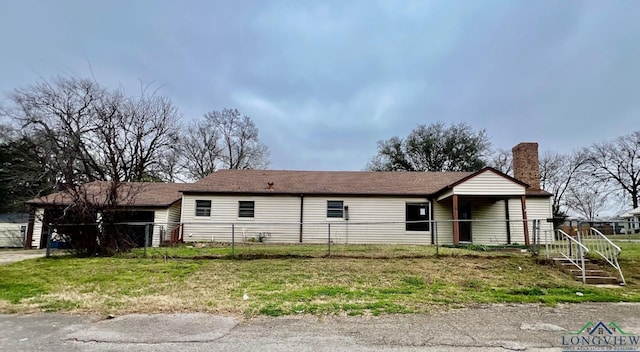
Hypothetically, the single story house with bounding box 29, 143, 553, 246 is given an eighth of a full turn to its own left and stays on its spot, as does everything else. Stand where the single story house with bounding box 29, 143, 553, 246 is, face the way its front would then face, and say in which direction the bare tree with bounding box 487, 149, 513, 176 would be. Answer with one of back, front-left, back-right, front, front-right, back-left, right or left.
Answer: left

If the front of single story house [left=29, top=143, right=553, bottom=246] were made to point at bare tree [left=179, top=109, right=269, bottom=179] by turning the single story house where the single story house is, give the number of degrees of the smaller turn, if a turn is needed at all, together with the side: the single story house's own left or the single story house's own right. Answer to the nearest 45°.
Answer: approximately 135° to the single story house's own right

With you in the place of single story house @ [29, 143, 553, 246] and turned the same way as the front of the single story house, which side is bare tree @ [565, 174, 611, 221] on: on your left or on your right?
on your left

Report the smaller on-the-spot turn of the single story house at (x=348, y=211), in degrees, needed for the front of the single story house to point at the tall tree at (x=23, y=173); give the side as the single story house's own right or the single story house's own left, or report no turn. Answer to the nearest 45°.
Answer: approximately 135° to the single story house's own right

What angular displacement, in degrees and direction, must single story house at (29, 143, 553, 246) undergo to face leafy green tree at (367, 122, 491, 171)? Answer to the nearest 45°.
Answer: approximately 135° to its left

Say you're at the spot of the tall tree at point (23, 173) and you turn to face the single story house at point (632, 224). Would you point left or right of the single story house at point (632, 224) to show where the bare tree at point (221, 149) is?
left

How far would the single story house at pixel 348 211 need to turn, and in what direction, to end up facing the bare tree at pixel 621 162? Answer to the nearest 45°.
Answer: approximately 135° to its left

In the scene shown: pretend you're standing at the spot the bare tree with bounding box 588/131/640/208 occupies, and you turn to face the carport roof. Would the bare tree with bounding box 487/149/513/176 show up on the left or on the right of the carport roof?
right

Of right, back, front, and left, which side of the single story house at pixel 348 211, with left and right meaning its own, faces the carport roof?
right

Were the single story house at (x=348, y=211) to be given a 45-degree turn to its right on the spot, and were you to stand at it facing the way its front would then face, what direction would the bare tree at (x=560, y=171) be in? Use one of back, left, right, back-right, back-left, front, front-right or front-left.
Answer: back

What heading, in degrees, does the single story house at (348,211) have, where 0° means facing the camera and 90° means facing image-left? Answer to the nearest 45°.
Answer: approximately 0°

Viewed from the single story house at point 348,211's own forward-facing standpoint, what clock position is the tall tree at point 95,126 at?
The tall tree is roughly at 4 o'clock from the single story house.
